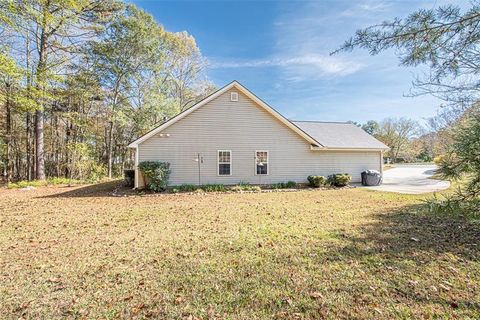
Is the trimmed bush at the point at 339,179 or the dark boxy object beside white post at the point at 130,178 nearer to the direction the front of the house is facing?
the trimmed bush

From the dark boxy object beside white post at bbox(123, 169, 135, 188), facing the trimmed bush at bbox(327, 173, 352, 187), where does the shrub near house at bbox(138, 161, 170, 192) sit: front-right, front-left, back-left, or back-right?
front-right

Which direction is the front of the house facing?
to the viewer's right

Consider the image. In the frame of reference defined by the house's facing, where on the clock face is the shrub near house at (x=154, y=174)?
The shrub near house is roughly at 5 o'clock from the house.

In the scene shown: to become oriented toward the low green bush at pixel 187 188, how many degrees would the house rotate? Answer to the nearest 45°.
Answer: approximately 135° to its right

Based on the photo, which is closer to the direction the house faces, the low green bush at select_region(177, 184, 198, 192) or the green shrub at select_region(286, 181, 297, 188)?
the green shrub
